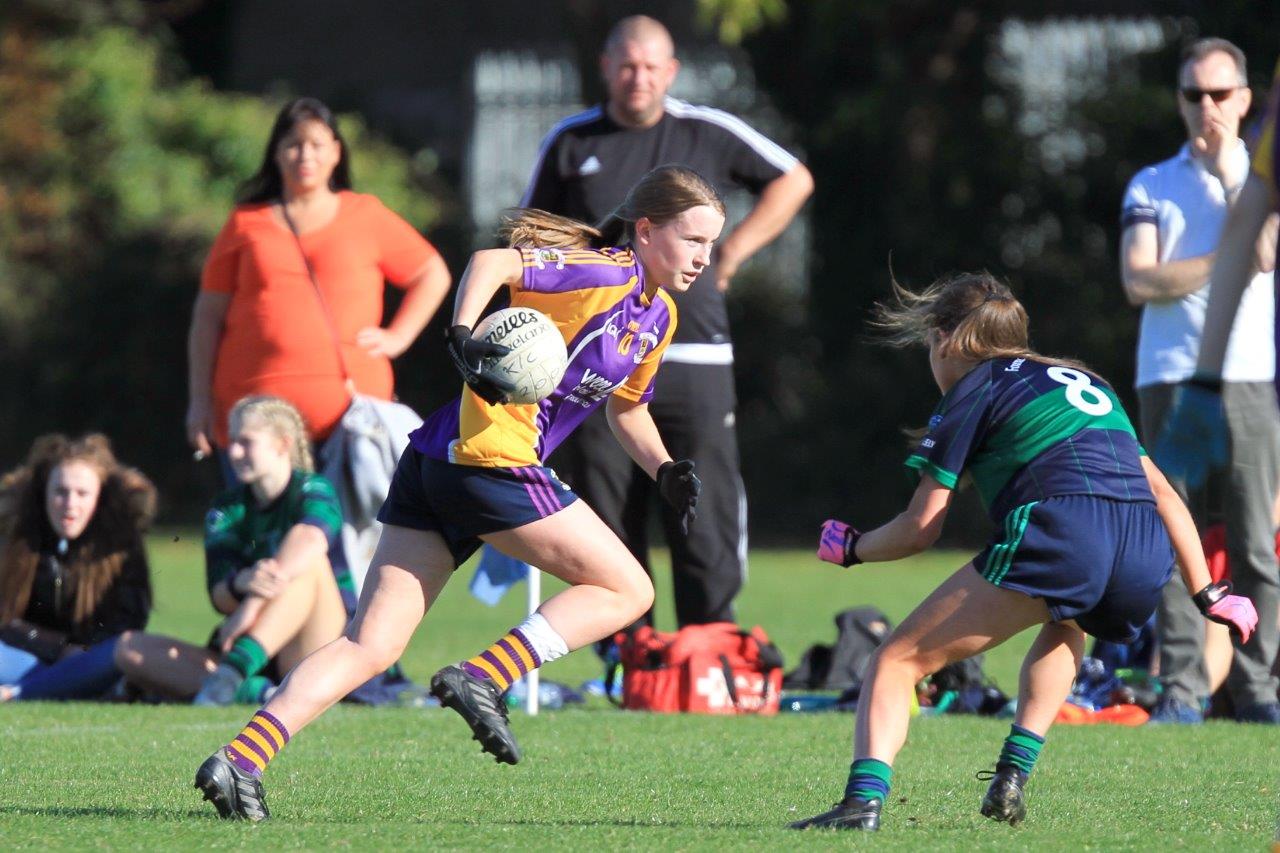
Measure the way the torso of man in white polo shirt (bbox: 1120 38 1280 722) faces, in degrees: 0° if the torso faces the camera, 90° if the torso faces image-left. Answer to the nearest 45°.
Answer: approximately 0°

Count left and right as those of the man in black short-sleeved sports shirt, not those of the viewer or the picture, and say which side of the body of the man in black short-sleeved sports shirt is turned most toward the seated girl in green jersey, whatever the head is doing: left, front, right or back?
right

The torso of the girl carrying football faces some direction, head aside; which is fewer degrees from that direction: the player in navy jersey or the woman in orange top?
the player in navy jersey

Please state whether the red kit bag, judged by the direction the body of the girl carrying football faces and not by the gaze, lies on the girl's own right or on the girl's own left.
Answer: on the girl's own left

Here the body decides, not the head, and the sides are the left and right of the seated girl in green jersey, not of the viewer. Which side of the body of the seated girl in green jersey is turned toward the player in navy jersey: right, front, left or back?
left

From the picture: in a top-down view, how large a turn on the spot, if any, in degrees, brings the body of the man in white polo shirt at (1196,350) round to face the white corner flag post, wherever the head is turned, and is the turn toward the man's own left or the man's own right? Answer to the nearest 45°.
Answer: approximately 45° to the man's own right

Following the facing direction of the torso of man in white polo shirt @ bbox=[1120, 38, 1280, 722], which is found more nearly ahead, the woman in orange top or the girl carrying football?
the girl carrying football

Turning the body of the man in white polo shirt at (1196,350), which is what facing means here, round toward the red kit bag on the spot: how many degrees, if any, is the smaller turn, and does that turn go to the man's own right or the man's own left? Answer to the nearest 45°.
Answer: approximately 90° to the man's own right
